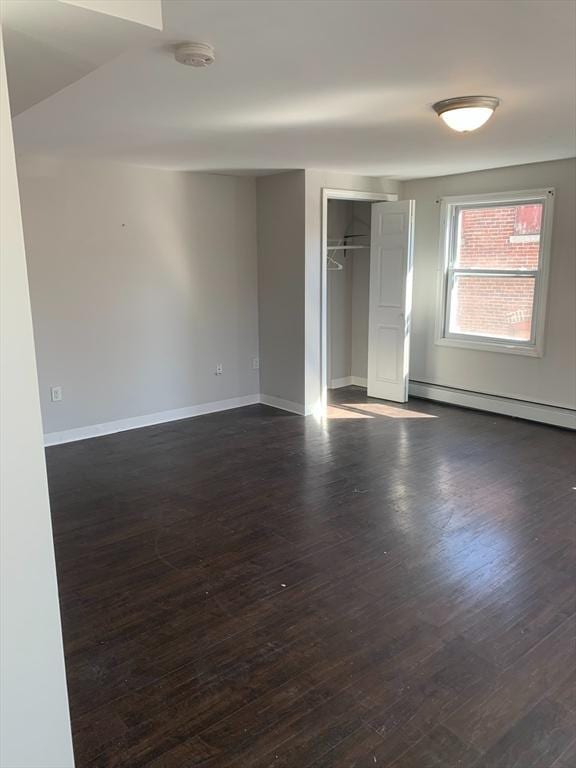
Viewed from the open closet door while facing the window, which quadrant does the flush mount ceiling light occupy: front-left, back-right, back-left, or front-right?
front-right

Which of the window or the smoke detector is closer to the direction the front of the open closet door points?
the smoke detector

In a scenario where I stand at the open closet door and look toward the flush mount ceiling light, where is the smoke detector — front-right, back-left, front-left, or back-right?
front-right

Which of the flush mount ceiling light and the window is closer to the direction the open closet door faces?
the flush mount ceiling light

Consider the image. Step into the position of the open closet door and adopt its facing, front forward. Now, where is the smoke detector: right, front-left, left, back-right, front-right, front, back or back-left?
front-left

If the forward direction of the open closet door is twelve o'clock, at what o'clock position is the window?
The window is roughly at 8 o'clock from the open closet door.

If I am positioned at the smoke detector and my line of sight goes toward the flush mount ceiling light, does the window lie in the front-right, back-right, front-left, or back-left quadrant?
front-left

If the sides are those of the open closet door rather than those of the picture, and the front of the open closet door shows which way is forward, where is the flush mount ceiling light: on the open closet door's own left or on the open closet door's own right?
on the open closet door's own left

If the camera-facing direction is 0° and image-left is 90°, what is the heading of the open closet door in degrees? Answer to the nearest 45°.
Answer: approximately 45°
